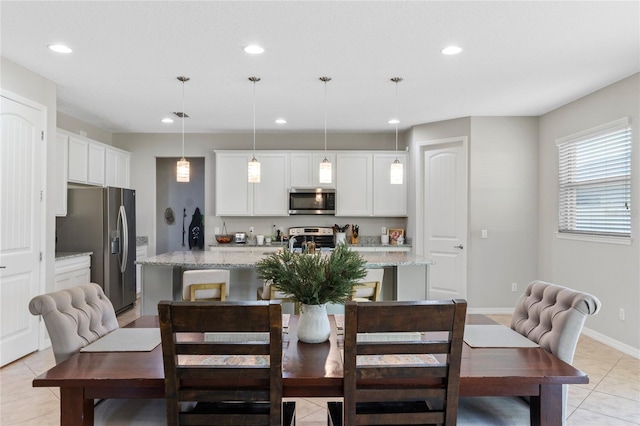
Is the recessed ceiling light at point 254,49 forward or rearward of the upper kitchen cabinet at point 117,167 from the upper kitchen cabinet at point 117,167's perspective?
forward

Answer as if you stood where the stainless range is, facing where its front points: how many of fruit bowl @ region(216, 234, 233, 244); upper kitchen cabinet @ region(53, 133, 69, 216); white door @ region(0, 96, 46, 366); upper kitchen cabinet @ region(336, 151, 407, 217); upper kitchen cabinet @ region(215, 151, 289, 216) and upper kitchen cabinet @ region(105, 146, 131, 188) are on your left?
1

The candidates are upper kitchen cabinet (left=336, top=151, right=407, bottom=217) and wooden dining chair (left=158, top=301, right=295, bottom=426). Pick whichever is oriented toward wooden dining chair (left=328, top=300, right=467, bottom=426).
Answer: the upper kitchen cabinet

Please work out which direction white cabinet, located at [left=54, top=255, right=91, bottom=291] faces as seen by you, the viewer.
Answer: facing the viewer and to the right of the viewer

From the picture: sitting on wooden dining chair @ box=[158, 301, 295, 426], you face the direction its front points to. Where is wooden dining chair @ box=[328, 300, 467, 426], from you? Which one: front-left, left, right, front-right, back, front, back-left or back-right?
right

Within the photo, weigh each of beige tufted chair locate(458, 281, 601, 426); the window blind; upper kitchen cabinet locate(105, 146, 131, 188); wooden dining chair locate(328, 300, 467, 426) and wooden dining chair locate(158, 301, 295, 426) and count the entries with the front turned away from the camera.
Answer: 2

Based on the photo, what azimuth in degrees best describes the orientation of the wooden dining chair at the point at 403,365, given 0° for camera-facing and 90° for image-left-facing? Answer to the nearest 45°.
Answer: approximately 180°

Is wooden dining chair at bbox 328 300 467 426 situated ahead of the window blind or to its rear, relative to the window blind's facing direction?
ahead

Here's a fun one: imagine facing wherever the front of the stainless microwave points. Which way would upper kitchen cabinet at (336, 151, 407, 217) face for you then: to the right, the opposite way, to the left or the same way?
the same way

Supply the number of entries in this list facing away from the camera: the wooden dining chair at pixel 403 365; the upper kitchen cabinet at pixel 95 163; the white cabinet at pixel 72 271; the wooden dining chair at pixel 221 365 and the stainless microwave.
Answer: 2

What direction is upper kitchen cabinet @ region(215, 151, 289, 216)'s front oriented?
toward the camera

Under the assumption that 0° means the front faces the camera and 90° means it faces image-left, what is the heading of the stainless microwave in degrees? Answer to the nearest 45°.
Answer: approximately 0°

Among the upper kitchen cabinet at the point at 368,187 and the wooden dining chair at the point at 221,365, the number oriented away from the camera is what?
1

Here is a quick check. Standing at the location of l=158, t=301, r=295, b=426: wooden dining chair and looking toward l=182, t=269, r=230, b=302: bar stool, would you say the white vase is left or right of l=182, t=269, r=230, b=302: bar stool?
right

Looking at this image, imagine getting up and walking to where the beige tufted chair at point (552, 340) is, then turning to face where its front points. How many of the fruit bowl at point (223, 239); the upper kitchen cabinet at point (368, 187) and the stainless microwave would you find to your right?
3

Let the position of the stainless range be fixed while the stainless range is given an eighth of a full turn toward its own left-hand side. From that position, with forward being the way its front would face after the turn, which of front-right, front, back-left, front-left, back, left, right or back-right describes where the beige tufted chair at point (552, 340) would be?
front-right

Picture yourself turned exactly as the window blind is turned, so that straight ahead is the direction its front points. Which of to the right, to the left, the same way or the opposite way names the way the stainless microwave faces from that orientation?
to the left

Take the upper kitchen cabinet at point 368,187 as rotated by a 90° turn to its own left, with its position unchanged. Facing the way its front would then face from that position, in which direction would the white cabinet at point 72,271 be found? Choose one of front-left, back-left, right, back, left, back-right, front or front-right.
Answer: back-right

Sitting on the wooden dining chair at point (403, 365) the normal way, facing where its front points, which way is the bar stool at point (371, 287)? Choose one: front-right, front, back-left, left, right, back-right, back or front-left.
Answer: front

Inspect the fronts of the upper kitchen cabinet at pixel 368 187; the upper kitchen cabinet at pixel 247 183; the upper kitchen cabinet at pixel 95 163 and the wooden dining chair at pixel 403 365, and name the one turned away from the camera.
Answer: the wooden dining chair

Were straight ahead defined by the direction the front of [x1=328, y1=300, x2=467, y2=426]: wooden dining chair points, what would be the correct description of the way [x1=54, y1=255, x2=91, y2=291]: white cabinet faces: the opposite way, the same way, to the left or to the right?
to the right

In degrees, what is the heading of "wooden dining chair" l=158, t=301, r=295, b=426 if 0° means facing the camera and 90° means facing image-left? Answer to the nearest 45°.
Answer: approximately 180°

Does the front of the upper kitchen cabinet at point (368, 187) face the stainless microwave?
no

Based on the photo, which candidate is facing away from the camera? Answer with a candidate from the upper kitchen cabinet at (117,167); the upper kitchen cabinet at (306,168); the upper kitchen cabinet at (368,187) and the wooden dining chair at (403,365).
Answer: the wooden dining chair
